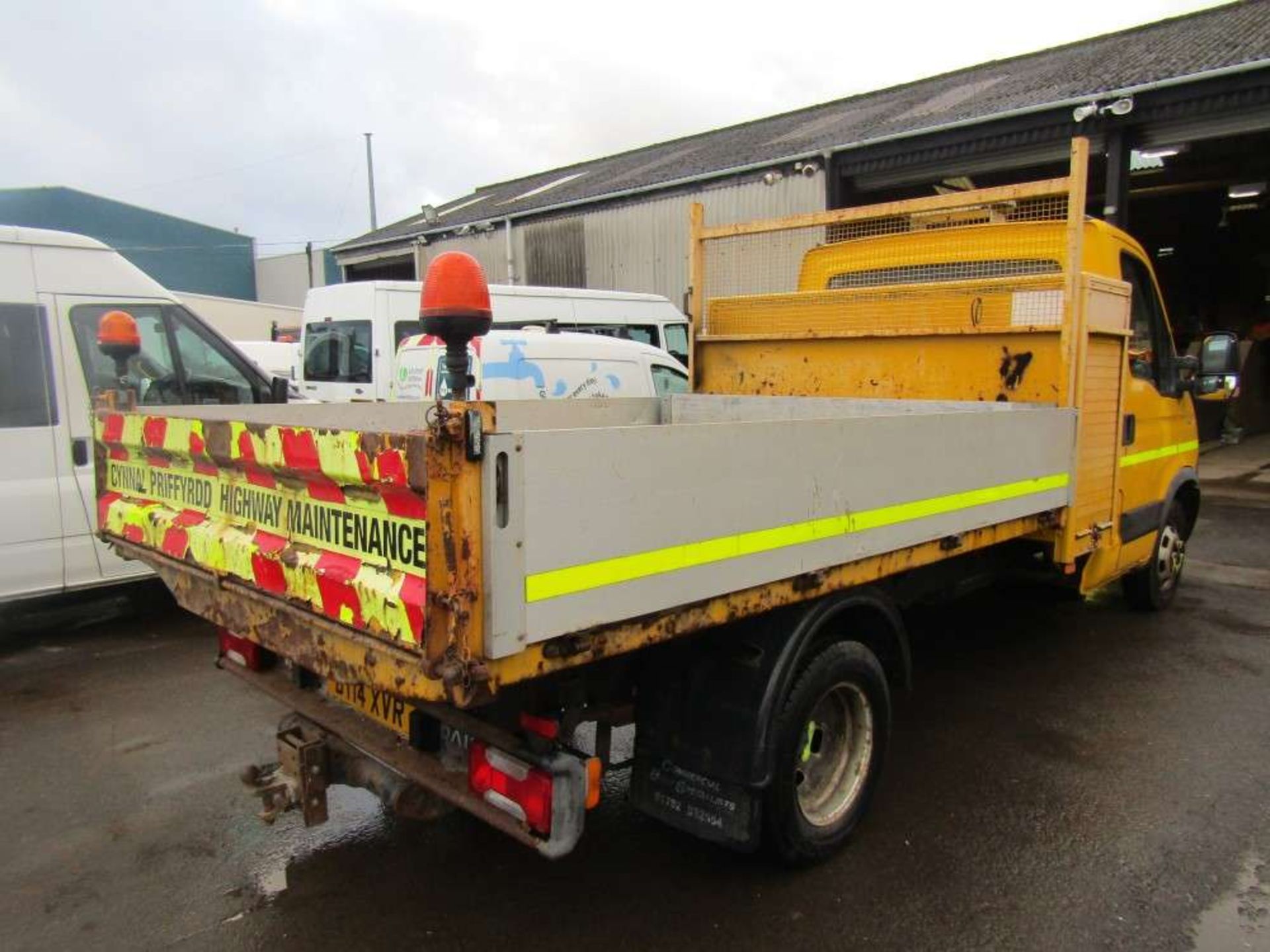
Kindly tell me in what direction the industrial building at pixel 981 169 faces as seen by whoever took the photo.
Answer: facing the viewer and to the left of the viewer

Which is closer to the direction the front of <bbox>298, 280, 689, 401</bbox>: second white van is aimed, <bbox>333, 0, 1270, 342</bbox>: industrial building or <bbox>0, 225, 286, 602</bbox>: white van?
the industrial building

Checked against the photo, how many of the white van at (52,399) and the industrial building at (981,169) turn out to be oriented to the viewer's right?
1

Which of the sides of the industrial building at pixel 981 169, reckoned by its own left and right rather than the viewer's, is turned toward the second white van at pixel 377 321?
front

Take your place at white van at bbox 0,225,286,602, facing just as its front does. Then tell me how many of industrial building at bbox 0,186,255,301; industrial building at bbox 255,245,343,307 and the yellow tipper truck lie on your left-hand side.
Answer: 2

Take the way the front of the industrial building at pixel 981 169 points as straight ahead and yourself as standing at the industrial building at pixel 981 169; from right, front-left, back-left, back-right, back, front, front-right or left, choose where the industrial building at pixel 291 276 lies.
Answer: right

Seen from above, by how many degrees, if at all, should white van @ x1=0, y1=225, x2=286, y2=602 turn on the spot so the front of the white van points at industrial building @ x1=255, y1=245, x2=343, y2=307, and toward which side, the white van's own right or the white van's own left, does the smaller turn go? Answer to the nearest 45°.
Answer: approximately 90° to the white van's own left

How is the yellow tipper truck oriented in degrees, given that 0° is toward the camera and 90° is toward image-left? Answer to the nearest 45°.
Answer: approximately 225°

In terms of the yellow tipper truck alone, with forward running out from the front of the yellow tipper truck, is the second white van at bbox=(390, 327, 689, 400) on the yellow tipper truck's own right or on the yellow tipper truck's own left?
on the yellow tipper truck's own left

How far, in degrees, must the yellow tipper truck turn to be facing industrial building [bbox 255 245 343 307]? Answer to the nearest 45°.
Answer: approximately 90° to its left

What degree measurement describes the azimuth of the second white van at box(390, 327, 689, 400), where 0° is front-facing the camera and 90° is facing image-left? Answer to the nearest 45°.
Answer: approximately 225°

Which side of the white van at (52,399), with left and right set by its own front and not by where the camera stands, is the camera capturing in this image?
right
